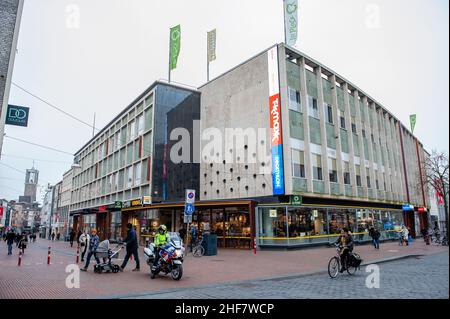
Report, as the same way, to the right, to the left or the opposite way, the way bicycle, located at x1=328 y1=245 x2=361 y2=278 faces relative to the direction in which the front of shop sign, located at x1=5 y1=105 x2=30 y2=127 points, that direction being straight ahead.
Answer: to the right

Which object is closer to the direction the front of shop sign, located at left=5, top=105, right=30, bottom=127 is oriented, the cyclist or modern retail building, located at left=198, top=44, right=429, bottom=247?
the cyclist

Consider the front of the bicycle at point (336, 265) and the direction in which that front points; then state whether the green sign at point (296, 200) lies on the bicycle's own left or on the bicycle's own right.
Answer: on the bicycle's own right

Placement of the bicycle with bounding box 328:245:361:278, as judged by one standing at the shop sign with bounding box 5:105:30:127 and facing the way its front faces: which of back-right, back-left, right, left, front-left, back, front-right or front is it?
front-left

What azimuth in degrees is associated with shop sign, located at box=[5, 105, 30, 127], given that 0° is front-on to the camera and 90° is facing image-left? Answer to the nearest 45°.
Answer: approximately 0°

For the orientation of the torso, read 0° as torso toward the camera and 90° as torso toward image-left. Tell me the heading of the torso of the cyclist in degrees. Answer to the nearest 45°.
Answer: approximately 45°
